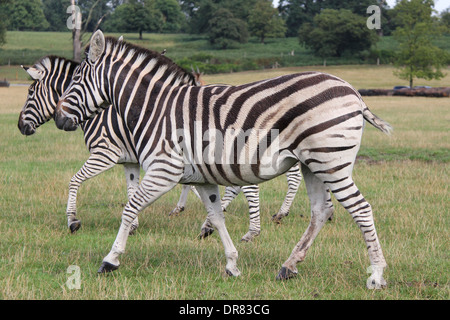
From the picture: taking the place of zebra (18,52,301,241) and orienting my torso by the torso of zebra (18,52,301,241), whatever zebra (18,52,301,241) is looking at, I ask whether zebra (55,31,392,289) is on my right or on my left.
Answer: on my left

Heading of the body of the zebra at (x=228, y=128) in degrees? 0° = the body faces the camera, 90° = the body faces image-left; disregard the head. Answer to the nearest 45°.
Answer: approximately 90°

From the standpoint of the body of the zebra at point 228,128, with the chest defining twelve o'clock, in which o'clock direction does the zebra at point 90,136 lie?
the zebra at point 90,136 is roughly at 2 o'clock from the zebra at point 228,128.

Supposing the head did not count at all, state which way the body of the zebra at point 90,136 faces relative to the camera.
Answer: to the viewer's left

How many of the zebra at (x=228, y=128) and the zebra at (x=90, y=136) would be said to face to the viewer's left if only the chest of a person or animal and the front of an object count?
2
